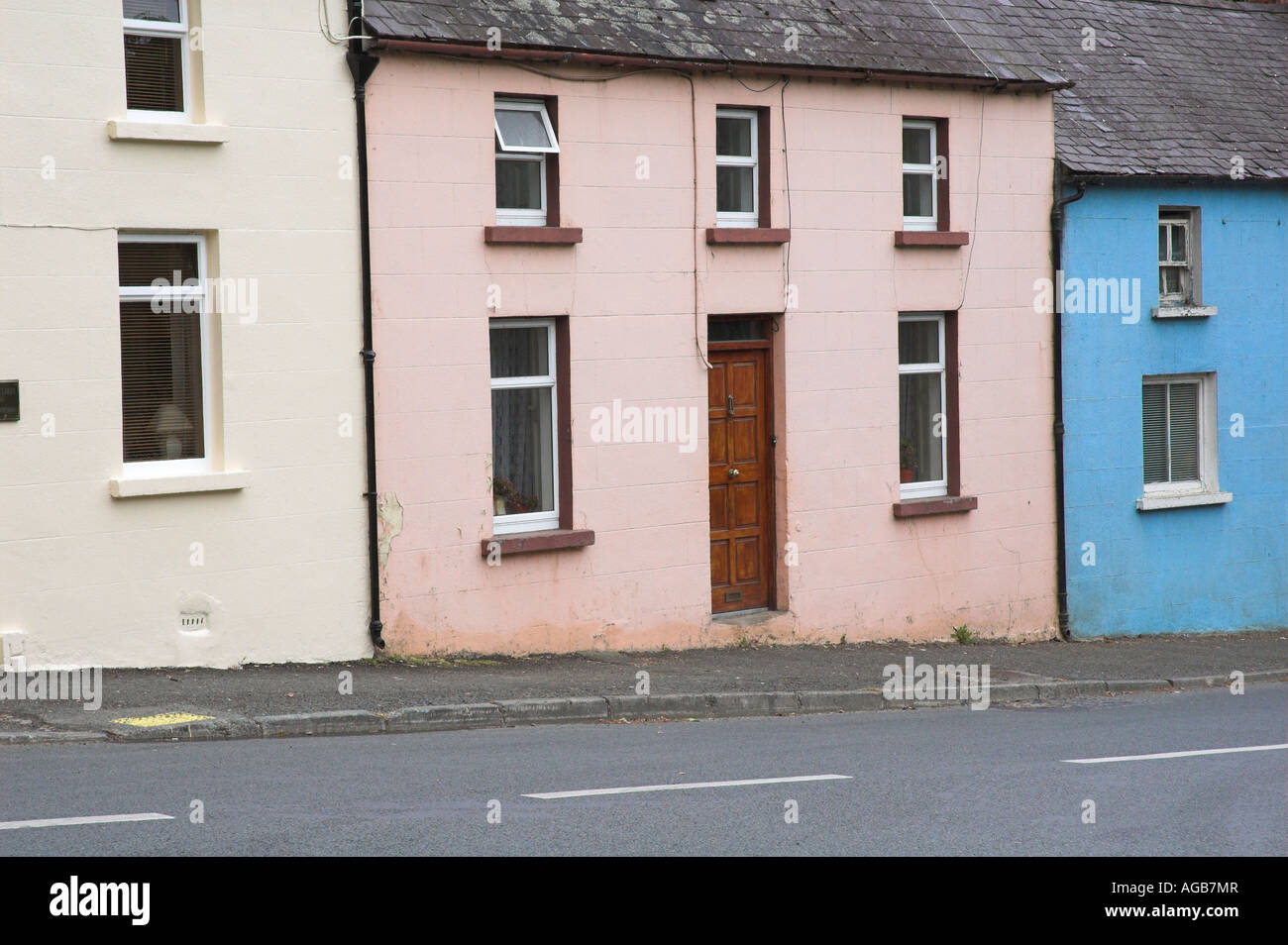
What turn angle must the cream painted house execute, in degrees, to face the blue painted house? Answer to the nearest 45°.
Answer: approximately 135° to its left

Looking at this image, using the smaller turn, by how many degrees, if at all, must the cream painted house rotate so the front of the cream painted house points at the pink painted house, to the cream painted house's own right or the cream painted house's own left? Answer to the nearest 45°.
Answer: approximately 135° to the cream painted house's own left

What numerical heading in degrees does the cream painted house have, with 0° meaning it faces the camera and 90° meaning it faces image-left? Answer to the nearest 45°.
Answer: approximately 45°
